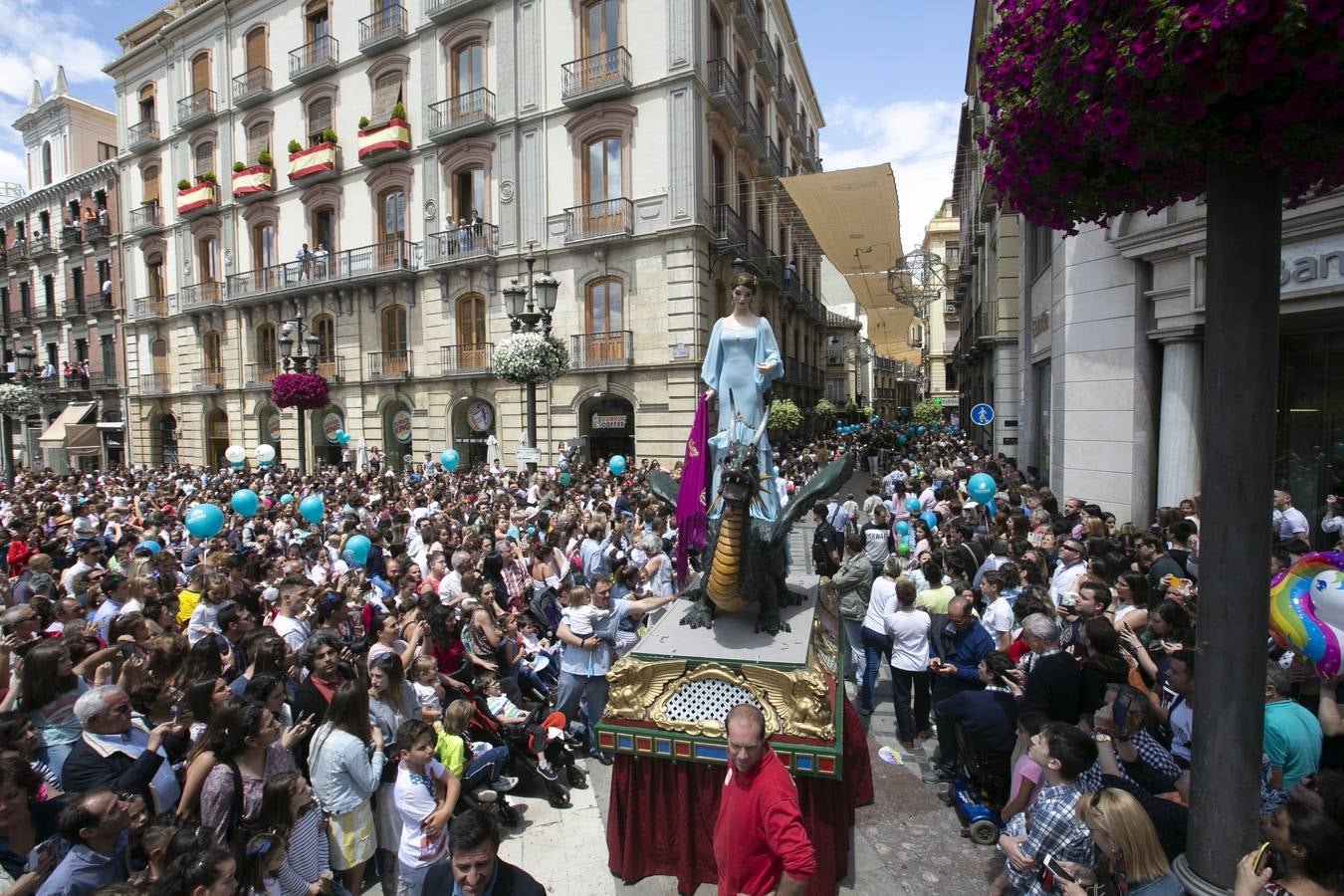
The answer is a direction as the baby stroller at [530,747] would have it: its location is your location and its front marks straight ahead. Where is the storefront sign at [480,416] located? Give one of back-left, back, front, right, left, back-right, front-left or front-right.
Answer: back-left

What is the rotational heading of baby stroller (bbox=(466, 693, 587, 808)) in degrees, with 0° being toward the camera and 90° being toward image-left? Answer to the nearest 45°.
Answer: approximately 315°

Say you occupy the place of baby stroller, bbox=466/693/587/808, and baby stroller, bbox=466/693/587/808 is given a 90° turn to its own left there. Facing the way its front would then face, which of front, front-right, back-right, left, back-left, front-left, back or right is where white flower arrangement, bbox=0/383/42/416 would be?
left

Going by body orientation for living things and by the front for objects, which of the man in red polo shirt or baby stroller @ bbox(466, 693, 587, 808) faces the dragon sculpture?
the baby stroller

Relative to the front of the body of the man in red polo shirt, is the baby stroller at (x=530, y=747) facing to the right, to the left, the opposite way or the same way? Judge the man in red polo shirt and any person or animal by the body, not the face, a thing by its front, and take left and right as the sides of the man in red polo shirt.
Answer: to the left

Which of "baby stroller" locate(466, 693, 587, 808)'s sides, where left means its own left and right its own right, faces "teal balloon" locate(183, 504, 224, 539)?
back

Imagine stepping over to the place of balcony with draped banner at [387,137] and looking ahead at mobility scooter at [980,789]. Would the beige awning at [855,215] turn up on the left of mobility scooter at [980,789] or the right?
left

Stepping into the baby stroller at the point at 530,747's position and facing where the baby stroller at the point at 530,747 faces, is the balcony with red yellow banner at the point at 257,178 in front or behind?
behind

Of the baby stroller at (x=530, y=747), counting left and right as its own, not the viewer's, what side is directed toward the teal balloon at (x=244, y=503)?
back
